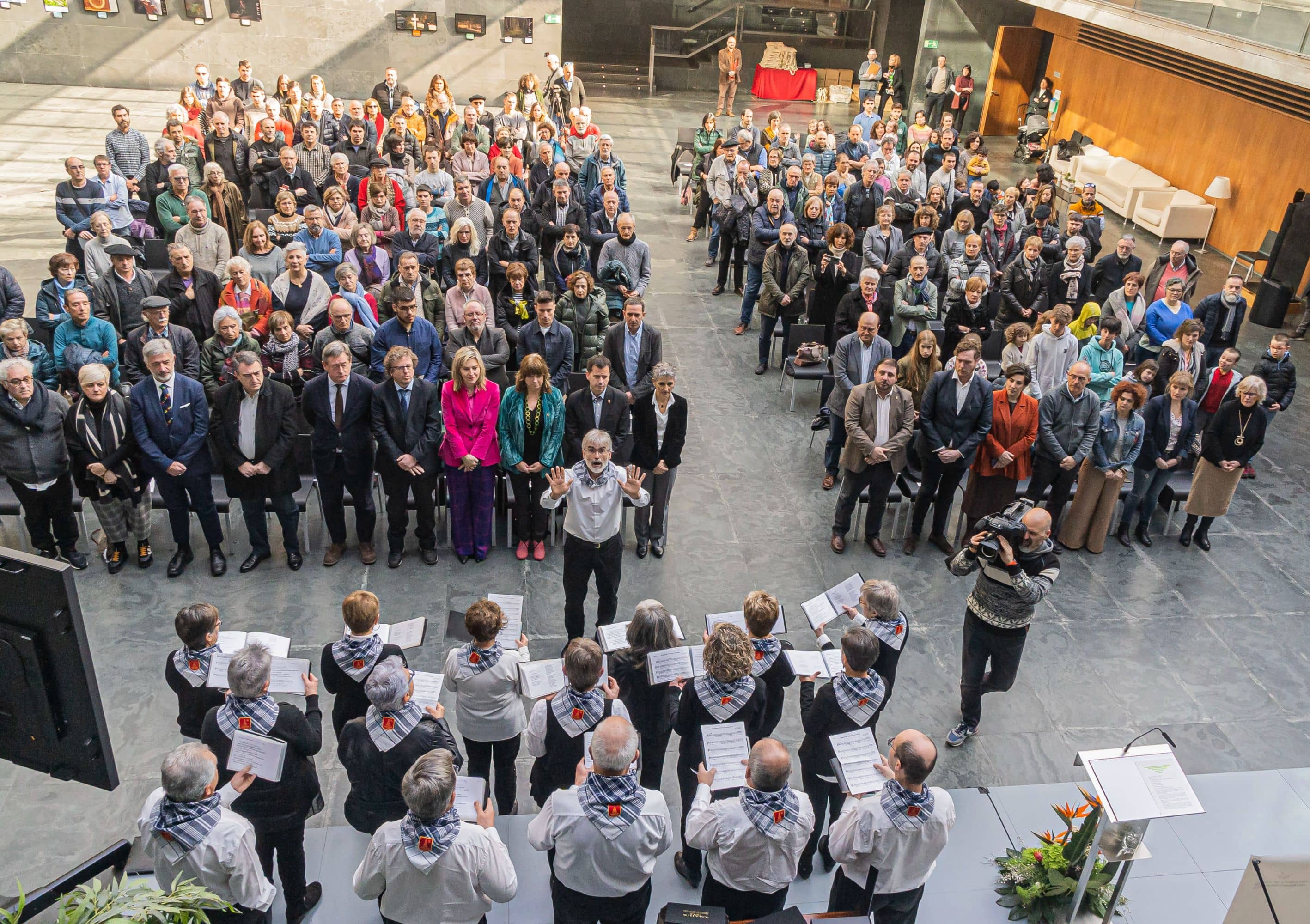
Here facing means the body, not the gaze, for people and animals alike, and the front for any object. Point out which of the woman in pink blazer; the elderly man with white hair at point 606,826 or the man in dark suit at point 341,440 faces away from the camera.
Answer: the elderly man with white hair

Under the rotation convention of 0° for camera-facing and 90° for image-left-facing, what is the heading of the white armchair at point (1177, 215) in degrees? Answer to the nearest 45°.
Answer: approximately 45°

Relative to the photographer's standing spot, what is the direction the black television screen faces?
facing away from the viewer and to the right of the viewer

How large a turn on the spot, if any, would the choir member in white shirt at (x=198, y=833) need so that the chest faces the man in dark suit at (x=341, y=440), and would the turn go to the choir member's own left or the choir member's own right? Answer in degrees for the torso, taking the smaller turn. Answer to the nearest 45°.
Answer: approximately 45° to the choir member's own left

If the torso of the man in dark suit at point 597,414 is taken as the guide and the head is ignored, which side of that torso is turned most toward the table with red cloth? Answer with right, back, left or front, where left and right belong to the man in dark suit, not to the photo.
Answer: back

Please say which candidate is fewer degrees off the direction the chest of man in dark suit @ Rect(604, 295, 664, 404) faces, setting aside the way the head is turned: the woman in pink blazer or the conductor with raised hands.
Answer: the conductor with raised hands

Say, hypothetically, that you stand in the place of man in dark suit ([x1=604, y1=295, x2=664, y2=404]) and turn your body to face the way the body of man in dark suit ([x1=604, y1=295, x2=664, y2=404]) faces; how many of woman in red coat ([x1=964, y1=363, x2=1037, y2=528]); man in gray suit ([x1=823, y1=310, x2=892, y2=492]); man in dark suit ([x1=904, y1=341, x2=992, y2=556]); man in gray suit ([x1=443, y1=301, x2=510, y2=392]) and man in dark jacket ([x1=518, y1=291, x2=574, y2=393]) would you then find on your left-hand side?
3

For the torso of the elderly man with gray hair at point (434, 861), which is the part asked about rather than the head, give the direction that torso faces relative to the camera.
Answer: away from the camera

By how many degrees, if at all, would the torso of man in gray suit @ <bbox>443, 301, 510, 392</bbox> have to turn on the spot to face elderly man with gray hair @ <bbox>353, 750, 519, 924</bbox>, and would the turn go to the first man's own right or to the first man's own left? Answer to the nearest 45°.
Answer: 0° — they already face them

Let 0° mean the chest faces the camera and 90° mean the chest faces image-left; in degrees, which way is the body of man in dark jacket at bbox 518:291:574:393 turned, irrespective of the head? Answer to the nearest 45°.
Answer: approximately 0°

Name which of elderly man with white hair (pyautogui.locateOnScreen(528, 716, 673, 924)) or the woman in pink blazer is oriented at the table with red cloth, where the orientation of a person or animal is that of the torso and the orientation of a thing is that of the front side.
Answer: the elderly man with white hair

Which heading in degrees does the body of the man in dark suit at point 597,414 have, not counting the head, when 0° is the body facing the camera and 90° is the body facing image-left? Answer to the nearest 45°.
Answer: approximately 0°
